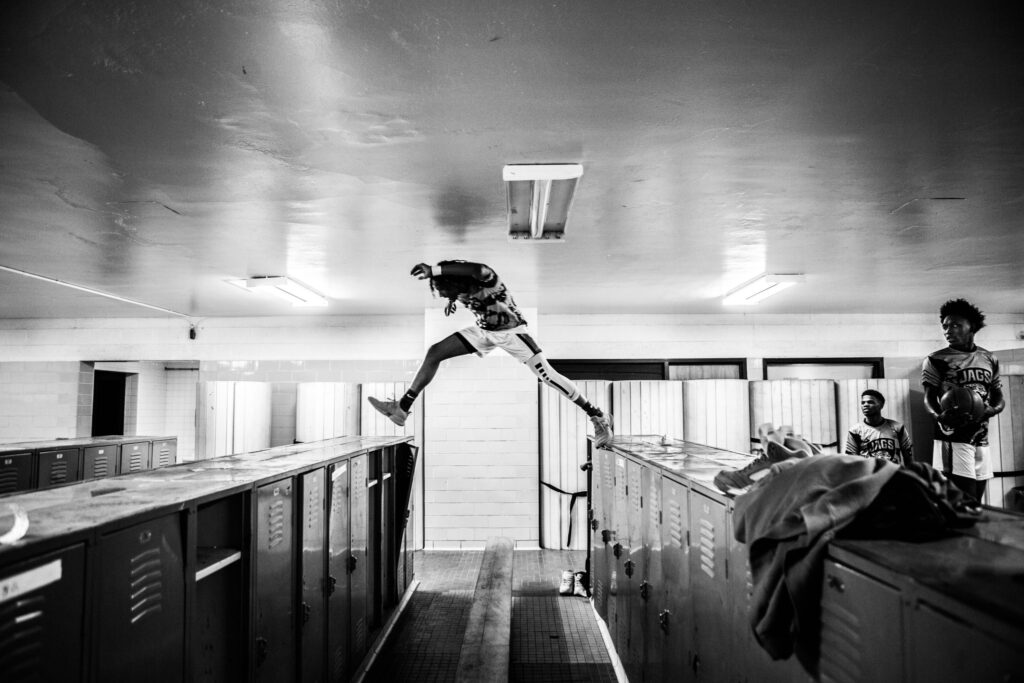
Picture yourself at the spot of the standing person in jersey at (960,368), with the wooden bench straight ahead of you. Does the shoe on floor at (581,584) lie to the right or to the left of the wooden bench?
right

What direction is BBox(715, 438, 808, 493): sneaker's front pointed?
to the viewer's left

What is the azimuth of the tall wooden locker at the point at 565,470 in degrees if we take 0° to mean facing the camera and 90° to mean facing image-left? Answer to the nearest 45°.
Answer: approximately 0°

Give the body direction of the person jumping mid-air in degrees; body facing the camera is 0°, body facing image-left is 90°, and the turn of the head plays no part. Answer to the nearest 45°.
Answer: approximately 90°

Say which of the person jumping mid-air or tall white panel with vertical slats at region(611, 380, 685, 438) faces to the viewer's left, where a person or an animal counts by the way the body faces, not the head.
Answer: the person jumping mid-air
